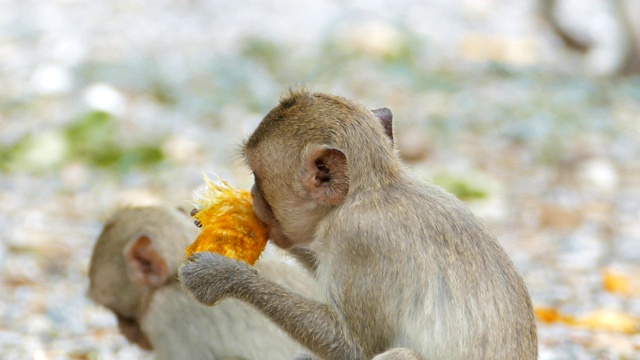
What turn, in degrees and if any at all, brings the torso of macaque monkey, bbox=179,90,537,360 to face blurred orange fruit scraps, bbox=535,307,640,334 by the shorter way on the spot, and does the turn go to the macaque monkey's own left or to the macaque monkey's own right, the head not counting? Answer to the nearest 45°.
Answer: approximately 135° to the macaque monkey's own right

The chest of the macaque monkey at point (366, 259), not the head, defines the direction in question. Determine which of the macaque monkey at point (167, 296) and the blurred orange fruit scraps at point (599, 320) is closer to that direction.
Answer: the macaque monkey

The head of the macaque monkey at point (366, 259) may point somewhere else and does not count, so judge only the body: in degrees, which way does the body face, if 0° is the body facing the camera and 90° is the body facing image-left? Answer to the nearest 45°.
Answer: approximately 90°
